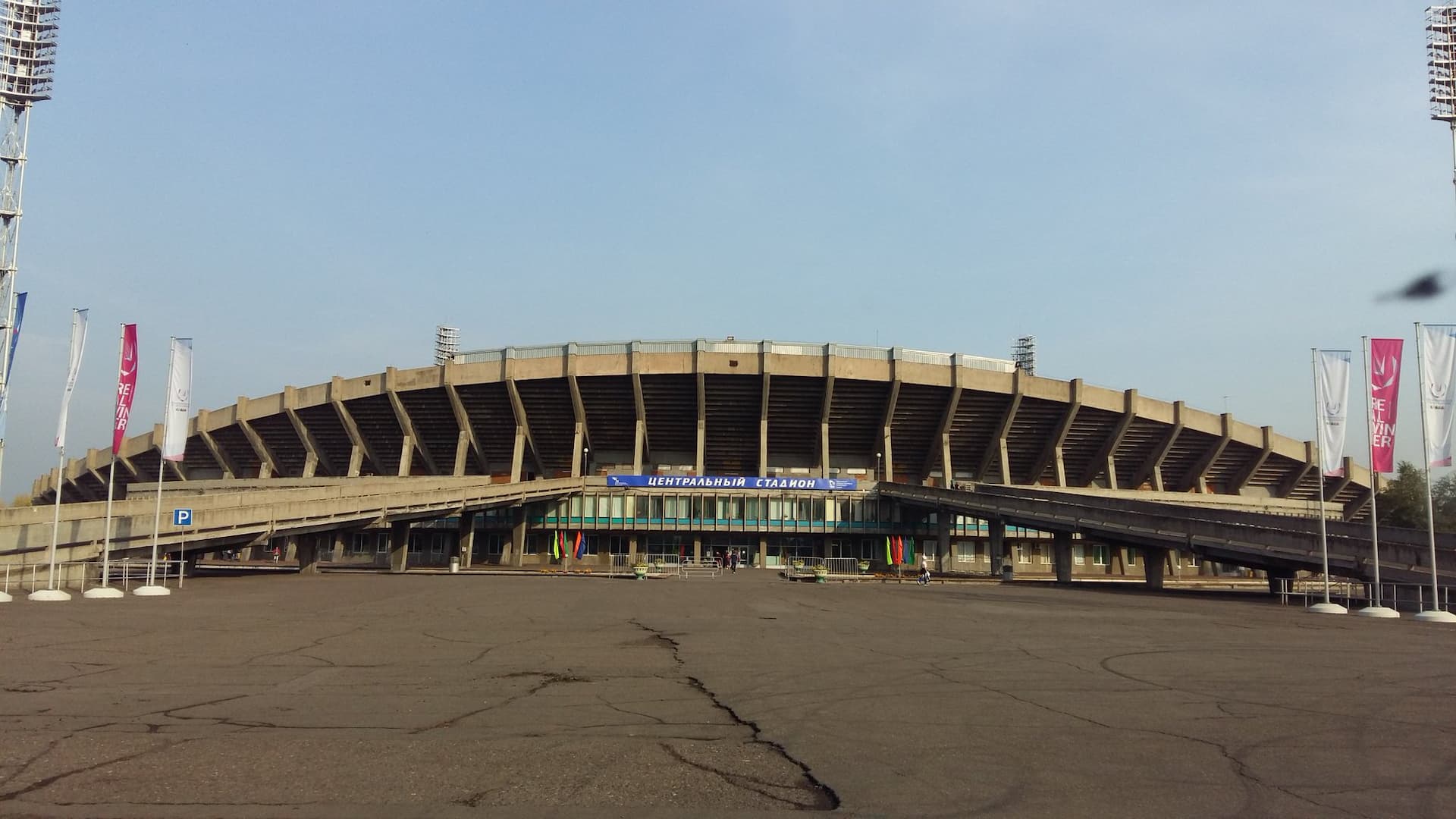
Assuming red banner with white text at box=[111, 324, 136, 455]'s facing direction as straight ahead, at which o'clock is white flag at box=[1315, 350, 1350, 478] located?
The white flag is roughly at 10 o'clock from the red banner with white text.

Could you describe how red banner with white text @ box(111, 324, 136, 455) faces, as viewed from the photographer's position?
facing the viewer

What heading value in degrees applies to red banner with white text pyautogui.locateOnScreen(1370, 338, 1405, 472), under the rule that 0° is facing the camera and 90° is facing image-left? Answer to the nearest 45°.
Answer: approximately 0°

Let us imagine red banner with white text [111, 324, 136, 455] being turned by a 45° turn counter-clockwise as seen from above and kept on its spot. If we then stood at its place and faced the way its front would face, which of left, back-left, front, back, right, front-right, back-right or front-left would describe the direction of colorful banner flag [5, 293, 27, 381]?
back-right

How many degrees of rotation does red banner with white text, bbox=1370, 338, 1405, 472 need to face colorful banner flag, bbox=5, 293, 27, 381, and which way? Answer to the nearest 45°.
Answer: approximately 45° to its right

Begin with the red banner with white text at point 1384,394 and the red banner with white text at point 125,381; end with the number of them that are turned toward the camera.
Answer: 2

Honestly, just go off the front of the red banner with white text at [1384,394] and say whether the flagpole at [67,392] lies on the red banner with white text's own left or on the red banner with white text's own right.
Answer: on the red banner with white text's own right

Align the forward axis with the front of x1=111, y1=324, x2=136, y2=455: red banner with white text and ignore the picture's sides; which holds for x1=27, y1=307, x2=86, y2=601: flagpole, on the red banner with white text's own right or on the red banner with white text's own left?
on the red banner with white text's own right

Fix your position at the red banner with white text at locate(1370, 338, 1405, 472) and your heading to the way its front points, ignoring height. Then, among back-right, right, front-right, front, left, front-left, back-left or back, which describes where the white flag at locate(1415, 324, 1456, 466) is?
front-left

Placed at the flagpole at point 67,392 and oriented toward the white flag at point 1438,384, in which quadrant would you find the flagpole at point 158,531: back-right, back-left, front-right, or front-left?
front-left
